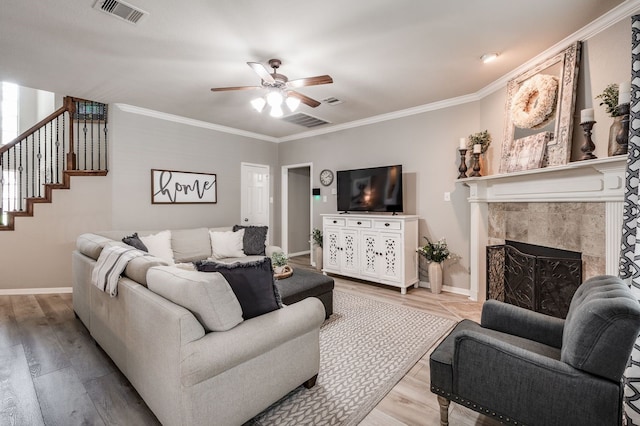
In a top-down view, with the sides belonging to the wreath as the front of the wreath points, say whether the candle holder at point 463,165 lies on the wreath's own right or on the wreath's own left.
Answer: on the wreath's own right

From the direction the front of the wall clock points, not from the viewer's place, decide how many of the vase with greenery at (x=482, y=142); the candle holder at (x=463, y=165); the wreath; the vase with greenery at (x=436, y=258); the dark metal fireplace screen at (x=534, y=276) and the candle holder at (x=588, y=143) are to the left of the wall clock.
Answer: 6

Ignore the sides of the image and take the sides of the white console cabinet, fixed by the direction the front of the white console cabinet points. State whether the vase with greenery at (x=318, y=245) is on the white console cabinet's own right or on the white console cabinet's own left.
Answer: on the white console cabinet's own right

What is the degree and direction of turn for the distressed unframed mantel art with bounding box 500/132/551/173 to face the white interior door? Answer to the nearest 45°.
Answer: approximately 45° to its right

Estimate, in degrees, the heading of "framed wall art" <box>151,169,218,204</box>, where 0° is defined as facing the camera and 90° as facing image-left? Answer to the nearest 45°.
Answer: approximately 315°

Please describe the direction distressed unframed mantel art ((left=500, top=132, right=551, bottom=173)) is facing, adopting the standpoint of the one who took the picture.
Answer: facing the viewer and to the left of the viewer

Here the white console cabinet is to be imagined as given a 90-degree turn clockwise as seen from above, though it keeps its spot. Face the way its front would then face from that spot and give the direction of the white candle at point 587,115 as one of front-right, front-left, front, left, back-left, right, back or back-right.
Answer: back

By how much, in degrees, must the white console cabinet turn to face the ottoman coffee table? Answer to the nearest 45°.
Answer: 0° — it already faces it

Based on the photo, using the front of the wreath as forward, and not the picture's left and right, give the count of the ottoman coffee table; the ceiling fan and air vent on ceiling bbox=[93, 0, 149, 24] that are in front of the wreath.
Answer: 3

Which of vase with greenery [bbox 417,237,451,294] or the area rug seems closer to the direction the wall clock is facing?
the area rug

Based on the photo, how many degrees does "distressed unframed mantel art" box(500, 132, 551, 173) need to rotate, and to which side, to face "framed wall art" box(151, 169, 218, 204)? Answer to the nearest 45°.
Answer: approximately 45° to its right

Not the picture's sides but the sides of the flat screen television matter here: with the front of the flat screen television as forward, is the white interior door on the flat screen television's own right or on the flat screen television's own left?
on the flat screen television's own right

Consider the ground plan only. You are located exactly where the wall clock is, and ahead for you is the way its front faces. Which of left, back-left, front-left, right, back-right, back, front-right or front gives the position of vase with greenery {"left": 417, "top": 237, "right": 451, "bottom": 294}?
left

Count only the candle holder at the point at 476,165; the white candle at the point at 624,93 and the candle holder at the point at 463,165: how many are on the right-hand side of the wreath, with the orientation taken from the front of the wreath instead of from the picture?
2

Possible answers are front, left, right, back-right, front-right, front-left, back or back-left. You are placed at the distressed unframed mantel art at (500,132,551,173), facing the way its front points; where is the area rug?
front
